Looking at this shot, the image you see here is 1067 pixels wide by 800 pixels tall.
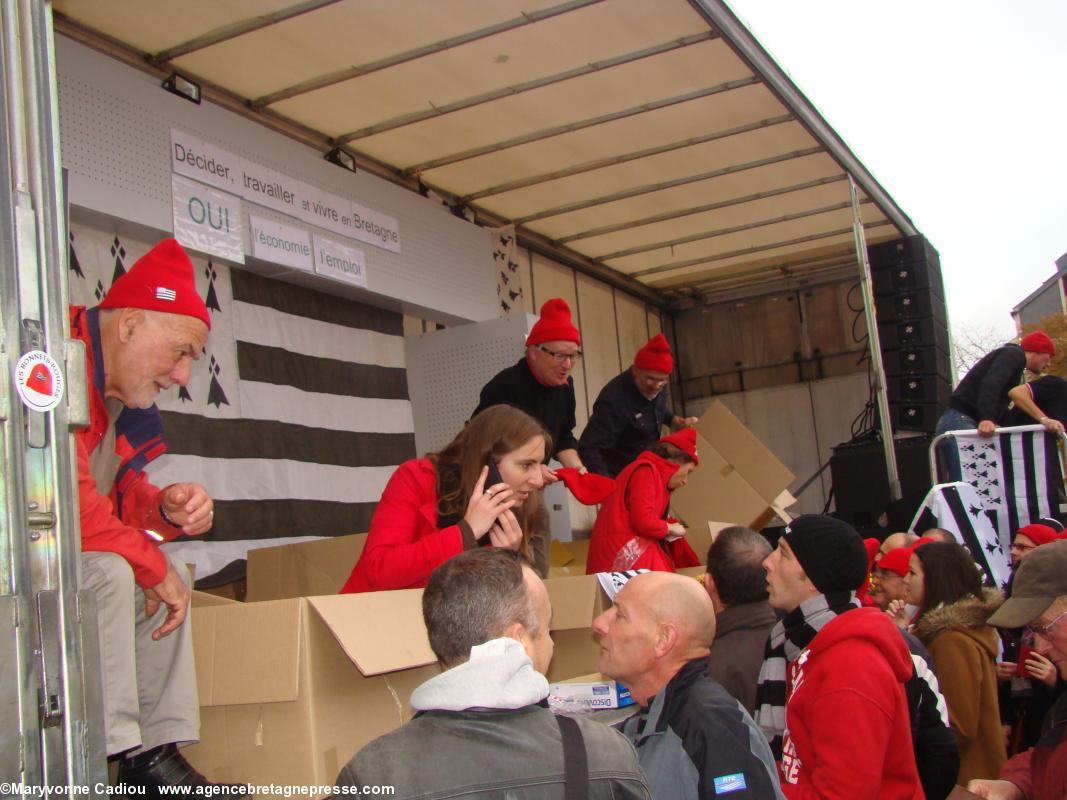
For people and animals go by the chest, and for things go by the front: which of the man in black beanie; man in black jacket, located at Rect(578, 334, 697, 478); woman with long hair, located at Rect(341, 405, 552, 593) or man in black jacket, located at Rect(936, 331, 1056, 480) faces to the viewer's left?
the man in black beanie

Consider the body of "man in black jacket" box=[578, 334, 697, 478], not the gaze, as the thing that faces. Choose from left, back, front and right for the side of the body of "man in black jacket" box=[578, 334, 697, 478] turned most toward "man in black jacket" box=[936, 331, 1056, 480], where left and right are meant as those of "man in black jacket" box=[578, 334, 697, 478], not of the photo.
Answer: left

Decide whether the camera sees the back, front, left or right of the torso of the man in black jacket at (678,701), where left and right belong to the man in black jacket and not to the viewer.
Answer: left

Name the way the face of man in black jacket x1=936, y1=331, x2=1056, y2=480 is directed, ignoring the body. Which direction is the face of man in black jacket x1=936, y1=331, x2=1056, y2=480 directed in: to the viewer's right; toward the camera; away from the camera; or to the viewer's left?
to the viewer's right

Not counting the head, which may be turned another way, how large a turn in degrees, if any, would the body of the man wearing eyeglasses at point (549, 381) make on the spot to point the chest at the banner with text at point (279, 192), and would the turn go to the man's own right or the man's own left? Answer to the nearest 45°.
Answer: approximately 135° to the man's own right

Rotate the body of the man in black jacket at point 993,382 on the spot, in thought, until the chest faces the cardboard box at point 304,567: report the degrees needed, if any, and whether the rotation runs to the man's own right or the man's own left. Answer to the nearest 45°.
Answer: approximately 135° to the man's own right

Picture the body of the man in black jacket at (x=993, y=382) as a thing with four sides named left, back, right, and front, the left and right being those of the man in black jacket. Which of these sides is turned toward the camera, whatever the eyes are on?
right

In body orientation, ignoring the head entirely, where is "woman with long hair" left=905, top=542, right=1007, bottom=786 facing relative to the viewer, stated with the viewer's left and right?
facing away from the viewer and to the left of the viewer

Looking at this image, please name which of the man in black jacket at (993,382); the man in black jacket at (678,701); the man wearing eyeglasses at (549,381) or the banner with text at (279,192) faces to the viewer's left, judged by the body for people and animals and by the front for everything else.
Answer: the man in black jacket at (678,701)
